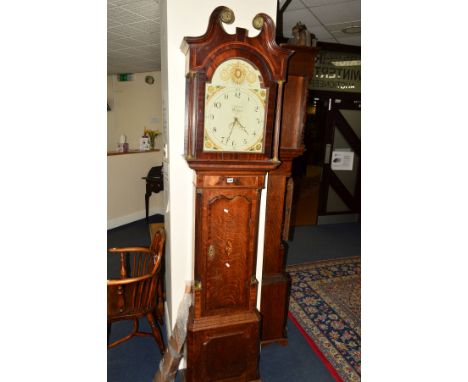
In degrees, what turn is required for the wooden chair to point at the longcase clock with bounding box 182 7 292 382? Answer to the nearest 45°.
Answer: approximately 135° to its left

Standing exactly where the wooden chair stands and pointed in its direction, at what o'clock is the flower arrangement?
The flower arrangement is roughly at 3 o'clock from the wooden chair.

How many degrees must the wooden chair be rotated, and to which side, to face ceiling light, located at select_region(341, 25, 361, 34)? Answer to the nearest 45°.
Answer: approximately 135° to its right

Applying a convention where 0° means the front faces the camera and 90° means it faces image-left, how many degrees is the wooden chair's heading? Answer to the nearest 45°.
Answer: approximately 90°

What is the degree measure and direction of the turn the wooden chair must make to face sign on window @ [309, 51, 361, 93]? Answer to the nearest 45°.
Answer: approximately 135° to its right

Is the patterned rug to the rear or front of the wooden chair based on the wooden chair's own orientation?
to the rear
